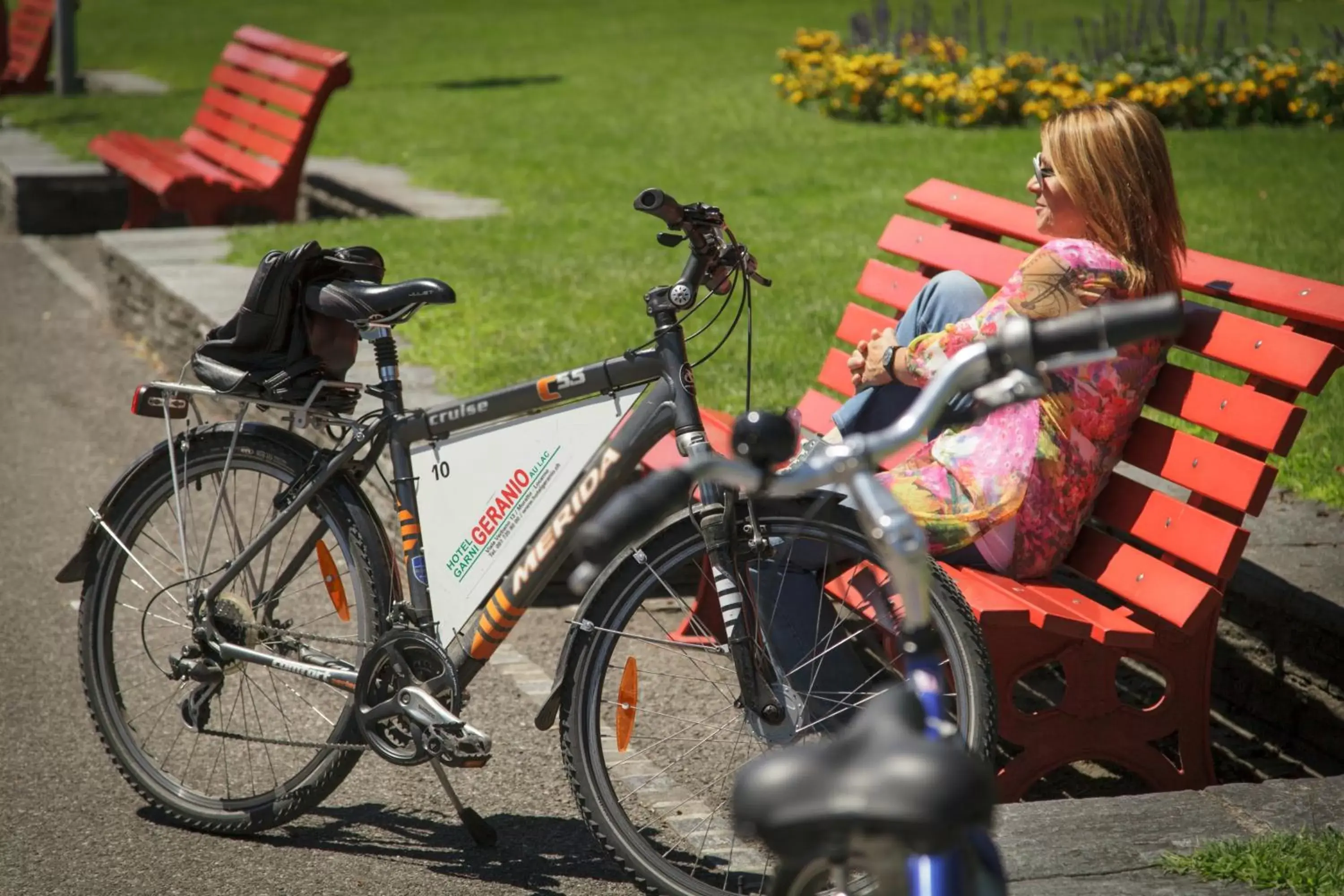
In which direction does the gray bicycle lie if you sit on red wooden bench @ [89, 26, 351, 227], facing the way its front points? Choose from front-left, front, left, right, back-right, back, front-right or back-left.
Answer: front-left

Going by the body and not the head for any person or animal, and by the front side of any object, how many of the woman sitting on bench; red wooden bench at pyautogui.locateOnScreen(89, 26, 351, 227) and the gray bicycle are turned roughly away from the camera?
0

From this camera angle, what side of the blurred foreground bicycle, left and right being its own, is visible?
back

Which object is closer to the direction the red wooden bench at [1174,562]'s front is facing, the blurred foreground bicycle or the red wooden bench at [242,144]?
the blurred foreground bicycle

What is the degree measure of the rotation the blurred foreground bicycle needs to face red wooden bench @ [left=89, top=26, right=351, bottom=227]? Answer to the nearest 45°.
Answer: approximately 45° to its left

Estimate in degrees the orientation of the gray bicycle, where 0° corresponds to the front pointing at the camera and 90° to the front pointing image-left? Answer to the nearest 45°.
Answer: approximately 315°

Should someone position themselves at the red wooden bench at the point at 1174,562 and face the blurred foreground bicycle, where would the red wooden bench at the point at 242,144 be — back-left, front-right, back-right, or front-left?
back-right

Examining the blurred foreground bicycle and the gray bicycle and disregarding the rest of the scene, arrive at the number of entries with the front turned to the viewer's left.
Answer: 0

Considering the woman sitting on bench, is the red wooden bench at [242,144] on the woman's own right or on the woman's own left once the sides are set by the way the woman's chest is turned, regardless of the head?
on the woman's own right

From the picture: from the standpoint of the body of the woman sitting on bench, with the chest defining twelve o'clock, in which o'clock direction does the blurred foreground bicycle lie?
The blurred foreground bicycle is roughly at 9 o'clock from the woman sitting on bench.

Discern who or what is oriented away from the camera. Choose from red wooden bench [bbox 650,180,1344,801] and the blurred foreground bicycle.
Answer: the blurred foreground bicycle

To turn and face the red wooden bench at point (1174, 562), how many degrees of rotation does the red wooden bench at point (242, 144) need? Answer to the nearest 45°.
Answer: approximately 45° to its left

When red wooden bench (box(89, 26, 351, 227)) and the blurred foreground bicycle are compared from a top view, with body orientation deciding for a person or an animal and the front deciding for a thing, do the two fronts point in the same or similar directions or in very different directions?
very different directions

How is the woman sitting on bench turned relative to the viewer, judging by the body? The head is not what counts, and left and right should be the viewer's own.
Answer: facing to the left of the viewer

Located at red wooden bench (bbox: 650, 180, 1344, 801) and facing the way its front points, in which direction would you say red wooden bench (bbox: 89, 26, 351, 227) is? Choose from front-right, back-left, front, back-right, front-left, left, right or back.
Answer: right

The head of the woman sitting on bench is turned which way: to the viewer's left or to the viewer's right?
to the viewer's left

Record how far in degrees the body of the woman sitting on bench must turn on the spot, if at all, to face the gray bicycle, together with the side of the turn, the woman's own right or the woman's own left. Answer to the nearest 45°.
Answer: approximately 45° to the woman's own left

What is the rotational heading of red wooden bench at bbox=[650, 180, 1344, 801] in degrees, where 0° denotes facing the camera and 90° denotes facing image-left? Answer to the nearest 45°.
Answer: approximately 45°

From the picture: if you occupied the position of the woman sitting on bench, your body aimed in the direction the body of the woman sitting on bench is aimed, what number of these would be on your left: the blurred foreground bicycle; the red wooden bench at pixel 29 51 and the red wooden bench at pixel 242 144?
1

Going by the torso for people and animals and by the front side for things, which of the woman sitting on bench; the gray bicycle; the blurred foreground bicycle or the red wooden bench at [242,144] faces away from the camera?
the blurred foreground bicycle
